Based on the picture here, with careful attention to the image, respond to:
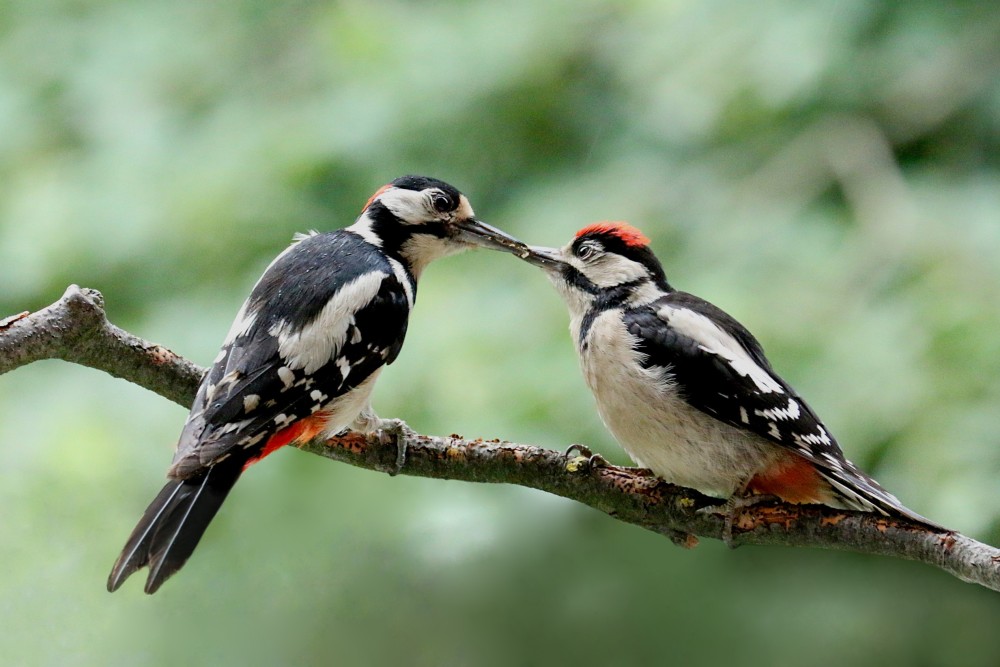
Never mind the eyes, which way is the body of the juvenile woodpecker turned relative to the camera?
to the viewer's left

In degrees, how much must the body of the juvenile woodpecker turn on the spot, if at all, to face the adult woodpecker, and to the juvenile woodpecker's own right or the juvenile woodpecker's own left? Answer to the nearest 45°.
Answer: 0° — it already faces it
